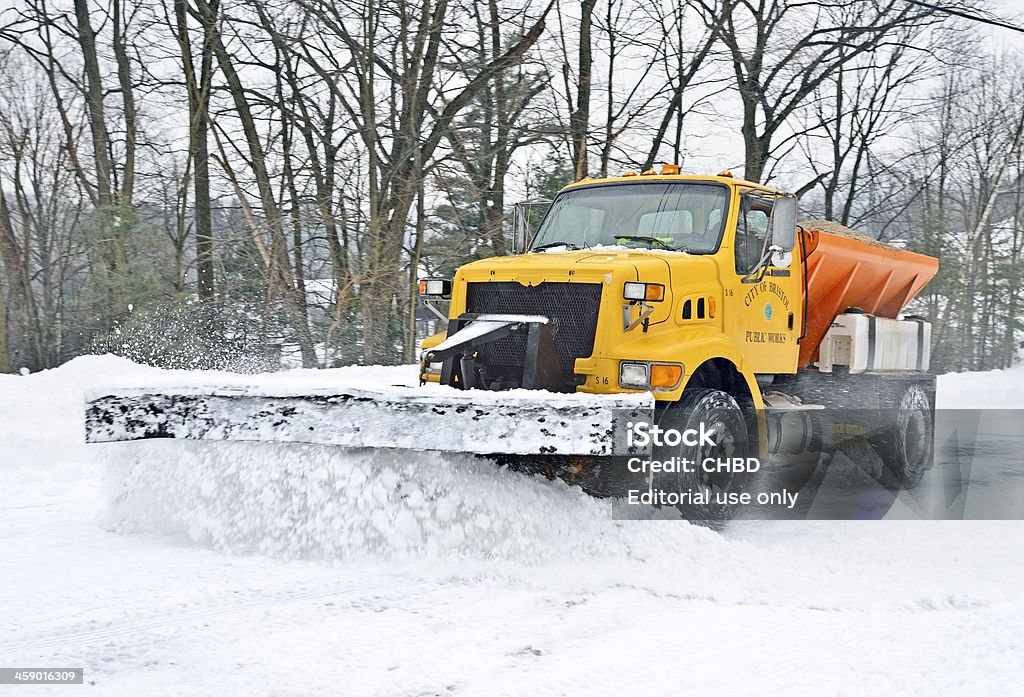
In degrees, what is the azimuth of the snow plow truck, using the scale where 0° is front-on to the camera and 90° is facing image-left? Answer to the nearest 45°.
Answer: approximately 45°
